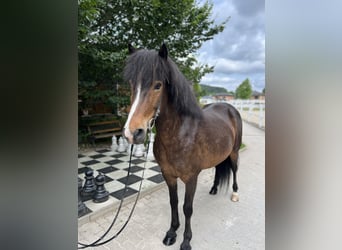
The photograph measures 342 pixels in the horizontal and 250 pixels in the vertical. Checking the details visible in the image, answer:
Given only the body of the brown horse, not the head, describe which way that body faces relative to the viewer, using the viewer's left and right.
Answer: facing the viewer and to the left of the viewer

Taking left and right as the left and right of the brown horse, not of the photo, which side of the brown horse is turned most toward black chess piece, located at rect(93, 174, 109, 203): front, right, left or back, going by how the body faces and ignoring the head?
right

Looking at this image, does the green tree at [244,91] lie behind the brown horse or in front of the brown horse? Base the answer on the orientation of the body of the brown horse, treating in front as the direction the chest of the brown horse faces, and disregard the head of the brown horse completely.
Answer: behind

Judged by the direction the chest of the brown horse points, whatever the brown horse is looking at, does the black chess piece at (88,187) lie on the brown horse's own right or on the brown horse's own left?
on the brown horse's own right
